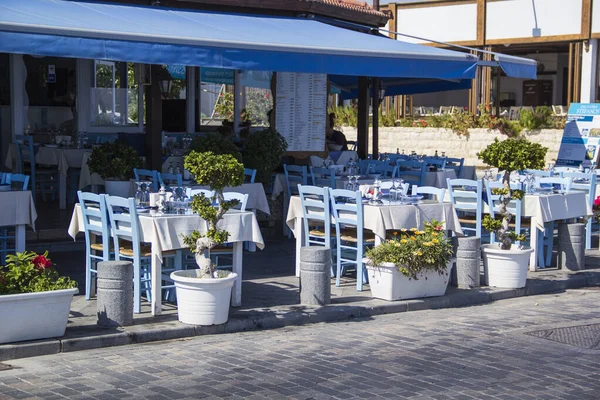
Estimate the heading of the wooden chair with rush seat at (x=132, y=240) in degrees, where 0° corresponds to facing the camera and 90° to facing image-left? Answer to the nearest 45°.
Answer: approximately 225°

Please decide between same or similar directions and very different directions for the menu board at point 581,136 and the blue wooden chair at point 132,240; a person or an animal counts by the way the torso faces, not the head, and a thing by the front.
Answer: very different directions

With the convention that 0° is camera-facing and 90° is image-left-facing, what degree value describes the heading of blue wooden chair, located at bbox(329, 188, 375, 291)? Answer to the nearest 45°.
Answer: approximately 225°

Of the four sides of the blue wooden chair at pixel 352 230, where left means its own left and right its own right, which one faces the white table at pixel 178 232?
back

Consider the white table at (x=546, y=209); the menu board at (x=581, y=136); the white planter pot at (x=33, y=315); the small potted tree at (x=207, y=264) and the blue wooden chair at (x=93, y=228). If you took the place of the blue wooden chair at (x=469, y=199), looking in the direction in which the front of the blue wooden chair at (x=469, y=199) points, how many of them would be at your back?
3

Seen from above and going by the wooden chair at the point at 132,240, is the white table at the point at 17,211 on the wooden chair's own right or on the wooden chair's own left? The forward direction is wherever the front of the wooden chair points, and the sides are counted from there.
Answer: on the wooden chair's own left

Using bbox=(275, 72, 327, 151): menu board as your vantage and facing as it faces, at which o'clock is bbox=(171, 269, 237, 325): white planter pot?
The white planter pot is roughly at 12 o'clock from the menu board.

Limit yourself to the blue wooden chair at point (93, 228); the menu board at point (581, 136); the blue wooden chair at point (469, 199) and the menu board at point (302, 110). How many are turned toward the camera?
2

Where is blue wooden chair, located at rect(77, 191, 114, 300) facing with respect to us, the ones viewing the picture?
facing away from the viewer and to the right of the viewer

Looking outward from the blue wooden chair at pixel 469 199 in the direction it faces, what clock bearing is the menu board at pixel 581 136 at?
The menu board is roughly at 11 o'clock from the blue wooden chair.

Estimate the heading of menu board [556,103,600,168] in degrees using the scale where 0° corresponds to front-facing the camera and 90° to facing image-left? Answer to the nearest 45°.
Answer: approximately 0°

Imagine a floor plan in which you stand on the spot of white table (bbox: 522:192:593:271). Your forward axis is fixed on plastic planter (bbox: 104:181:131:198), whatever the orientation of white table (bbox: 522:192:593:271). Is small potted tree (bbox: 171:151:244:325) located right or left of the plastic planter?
left
